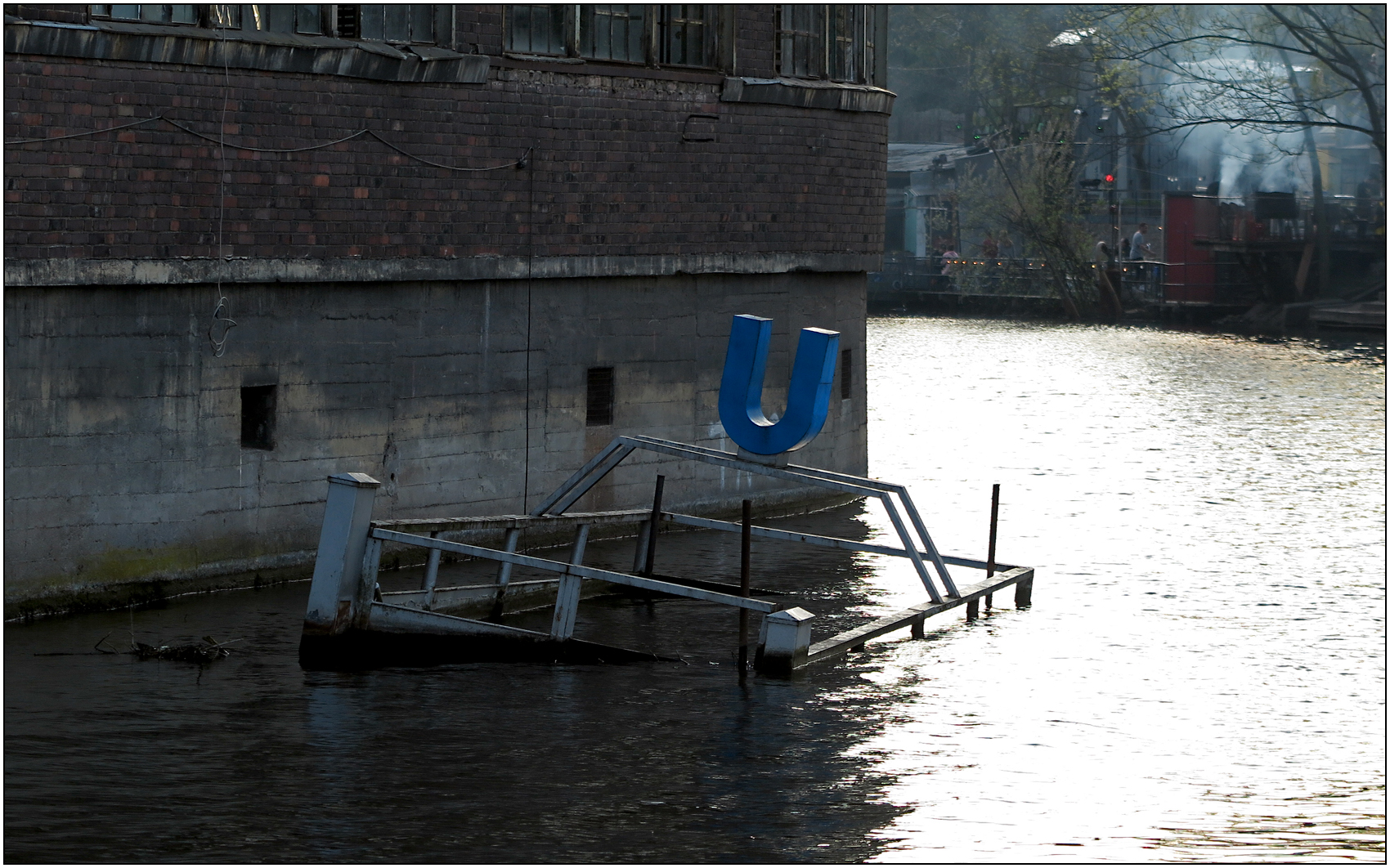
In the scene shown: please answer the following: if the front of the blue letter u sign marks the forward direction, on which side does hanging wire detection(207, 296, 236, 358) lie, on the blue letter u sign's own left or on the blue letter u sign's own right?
on the blue letter u sign's own right

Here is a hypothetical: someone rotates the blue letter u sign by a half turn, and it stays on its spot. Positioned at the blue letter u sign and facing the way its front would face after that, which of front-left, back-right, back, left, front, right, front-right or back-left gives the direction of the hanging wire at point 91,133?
back-left

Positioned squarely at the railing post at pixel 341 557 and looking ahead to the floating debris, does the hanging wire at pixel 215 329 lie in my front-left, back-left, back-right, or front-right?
front-right

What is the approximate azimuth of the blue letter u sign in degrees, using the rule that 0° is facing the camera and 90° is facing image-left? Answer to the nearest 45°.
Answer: approximately 45°

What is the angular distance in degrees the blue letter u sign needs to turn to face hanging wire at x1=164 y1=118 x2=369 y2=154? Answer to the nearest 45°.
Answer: approximately 45° to its right

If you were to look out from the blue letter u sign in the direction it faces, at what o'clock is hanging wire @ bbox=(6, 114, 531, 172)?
The hanging wire is roughly at 2 o'clock from the blue letter u sign.

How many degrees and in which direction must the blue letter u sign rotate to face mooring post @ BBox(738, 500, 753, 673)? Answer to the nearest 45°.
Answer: approximately 45° to its left

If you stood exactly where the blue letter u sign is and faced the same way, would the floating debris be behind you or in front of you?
in front

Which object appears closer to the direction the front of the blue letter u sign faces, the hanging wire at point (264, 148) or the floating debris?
the floating debris
